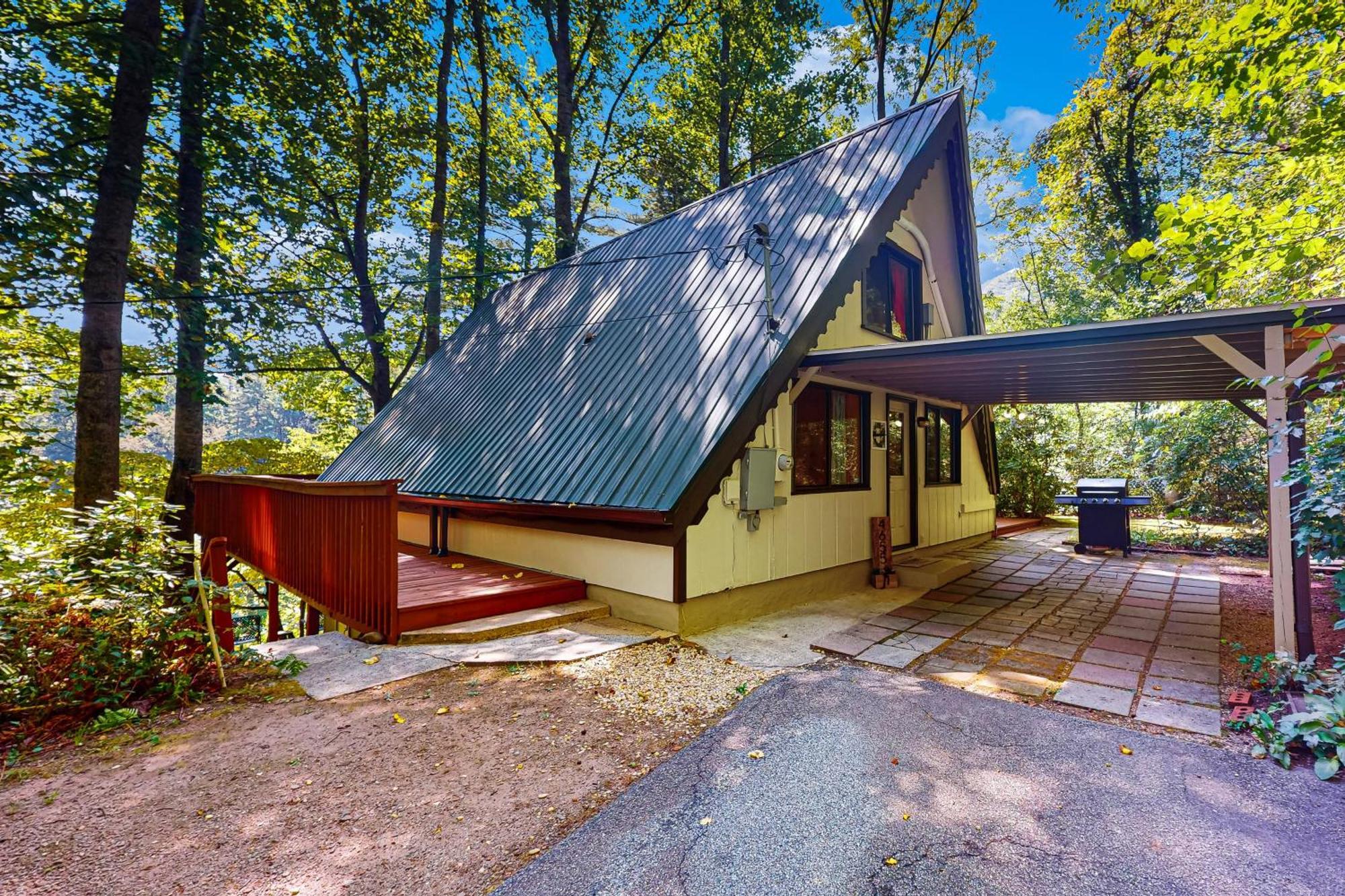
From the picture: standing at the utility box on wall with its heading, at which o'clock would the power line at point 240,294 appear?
The power line is roughly at 5 o'clock from the utility box on wall.

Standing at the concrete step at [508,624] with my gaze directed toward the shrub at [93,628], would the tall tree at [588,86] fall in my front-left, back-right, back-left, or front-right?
back-right

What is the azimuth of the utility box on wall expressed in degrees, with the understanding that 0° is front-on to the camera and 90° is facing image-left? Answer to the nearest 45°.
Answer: approximately 315°

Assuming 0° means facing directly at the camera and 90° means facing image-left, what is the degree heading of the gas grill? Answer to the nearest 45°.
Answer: approximately 0°

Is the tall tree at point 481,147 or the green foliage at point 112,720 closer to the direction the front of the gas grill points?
the green foliage

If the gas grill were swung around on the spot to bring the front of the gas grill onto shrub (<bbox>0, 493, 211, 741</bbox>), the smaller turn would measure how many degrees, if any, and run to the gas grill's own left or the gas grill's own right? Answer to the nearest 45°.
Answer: approximately 45° to the gas grill's own right

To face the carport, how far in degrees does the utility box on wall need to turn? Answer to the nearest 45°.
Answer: approximately 45° to its left

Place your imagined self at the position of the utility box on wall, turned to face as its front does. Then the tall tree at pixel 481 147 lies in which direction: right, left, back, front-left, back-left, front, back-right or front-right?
back

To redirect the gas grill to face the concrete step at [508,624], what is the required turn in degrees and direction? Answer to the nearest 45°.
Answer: approximately 45° to its right

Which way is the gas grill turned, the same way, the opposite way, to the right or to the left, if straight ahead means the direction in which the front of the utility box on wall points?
to the right

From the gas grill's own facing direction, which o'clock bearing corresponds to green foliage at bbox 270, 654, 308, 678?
The green foliage is roughly at 1 o'clock from the gas grill.

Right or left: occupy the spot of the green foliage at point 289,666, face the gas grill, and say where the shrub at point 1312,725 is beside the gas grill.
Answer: right

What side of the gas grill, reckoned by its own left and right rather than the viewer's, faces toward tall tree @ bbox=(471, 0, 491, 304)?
right
